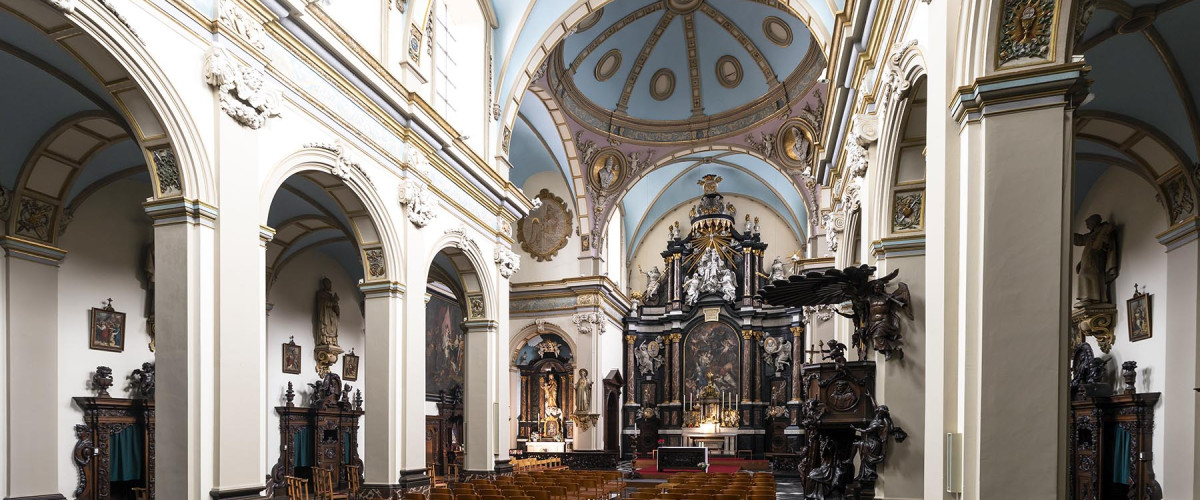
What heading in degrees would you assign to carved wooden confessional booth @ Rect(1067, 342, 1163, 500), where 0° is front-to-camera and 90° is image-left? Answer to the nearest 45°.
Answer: approximately 45°

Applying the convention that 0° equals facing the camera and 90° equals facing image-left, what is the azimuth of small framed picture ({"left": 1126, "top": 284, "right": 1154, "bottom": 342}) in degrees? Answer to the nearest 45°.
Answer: approximately 45°

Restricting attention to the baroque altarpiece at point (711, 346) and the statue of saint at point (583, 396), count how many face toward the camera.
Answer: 2

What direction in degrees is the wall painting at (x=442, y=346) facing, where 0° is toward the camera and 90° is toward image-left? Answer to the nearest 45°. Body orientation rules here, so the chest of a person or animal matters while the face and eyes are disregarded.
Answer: approximately 315°

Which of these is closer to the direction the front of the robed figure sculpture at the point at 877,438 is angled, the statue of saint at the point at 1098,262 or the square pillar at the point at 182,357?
the square pillar
